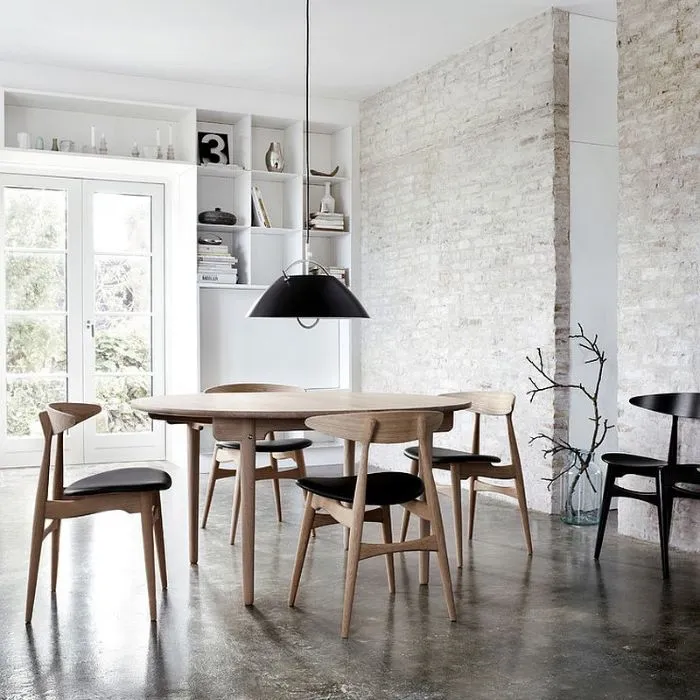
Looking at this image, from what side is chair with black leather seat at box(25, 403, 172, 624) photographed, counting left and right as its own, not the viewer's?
right

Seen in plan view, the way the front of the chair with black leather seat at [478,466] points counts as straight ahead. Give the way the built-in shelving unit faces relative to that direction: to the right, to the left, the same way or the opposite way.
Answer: to the left

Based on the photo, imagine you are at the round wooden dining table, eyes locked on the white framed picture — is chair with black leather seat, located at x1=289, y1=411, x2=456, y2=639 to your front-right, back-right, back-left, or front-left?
back-right

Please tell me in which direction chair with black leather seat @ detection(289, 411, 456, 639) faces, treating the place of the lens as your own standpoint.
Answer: facing away from the viewer and to the left of the viewer

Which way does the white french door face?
toward the camera

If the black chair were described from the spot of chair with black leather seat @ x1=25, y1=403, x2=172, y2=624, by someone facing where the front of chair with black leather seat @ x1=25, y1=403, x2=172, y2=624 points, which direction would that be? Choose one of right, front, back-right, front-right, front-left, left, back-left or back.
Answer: front

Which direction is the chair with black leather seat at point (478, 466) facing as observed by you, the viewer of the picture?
facing the viewer and to the left of the viewer

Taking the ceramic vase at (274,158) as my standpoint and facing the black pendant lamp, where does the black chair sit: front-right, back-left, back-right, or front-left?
front-left

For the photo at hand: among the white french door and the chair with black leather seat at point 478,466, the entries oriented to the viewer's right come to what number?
0

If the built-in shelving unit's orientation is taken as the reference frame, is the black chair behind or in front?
in front

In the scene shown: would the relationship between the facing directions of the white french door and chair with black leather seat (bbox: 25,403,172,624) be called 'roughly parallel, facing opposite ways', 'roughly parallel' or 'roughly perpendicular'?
roughly perpendicular

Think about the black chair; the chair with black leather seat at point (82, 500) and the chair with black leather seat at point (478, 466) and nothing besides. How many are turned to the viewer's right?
1

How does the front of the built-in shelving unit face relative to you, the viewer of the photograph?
facing the viewer and to the right of the viewer

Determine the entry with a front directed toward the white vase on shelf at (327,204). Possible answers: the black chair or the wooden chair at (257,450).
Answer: the black chair

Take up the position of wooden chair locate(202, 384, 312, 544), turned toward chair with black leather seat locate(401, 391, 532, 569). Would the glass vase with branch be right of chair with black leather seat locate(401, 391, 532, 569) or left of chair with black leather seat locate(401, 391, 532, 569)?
left

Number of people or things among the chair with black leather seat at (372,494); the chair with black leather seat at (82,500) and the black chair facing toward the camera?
0

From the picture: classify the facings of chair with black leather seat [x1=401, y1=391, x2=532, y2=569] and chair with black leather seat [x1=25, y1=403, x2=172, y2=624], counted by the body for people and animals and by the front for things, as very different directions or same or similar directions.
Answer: very different directions

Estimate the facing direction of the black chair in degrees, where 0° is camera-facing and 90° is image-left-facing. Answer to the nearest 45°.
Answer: approximately 135°
